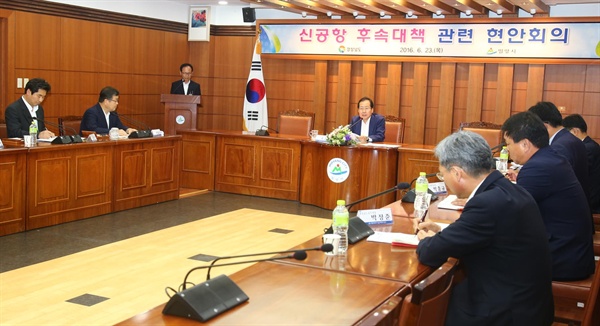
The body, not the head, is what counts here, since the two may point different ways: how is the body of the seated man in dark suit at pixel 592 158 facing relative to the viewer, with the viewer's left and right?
facing to the left of the viewer

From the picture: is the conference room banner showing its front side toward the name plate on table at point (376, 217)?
yes

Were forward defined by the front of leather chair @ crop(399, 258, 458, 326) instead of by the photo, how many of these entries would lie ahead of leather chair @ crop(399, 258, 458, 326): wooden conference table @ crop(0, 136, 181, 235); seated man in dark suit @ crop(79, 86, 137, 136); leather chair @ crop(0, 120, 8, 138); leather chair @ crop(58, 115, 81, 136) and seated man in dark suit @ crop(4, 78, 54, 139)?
5

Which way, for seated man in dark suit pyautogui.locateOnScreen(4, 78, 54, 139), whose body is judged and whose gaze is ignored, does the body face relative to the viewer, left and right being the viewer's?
facing the viewer and to the right of the viewer

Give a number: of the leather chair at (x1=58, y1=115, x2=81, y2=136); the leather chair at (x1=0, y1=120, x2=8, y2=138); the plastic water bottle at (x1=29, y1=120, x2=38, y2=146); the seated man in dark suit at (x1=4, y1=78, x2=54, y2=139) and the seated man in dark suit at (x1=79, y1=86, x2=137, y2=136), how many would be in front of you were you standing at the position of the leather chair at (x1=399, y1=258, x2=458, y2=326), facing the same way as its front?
5

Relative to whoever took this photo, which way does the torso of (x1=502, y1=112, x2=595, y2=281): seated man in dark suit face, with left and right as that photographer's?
facing away from the viewer and to the left of the viewer

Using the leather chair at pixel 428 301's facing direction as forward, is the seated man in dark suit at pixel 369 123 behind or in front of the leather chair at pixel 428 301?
in front

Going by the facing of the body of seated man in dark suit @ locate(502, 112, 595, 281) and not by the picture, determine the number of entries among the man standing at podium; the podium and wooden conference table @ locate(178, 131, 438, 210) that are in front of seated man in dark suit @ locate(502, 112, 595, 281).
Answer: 3

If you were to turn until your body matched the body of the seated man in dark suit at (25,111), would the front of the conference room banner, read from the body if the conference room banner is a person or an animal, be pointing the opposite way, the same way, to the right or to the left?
to the right

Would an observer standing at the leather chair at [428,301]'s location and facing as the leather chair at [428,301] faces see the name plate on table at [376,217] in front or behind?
in front

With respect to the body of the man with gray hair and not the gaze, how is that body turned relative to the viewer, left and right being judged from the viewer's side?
facing away from the viewer and to the left of the viewer

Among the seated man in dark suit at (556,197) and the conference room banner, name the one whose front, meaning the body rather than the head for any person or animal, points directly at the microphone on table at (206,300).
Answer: the conference room banner

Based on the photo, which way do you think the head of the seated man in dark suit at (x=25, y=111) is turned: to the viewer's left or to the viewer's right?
to the viewer's right
